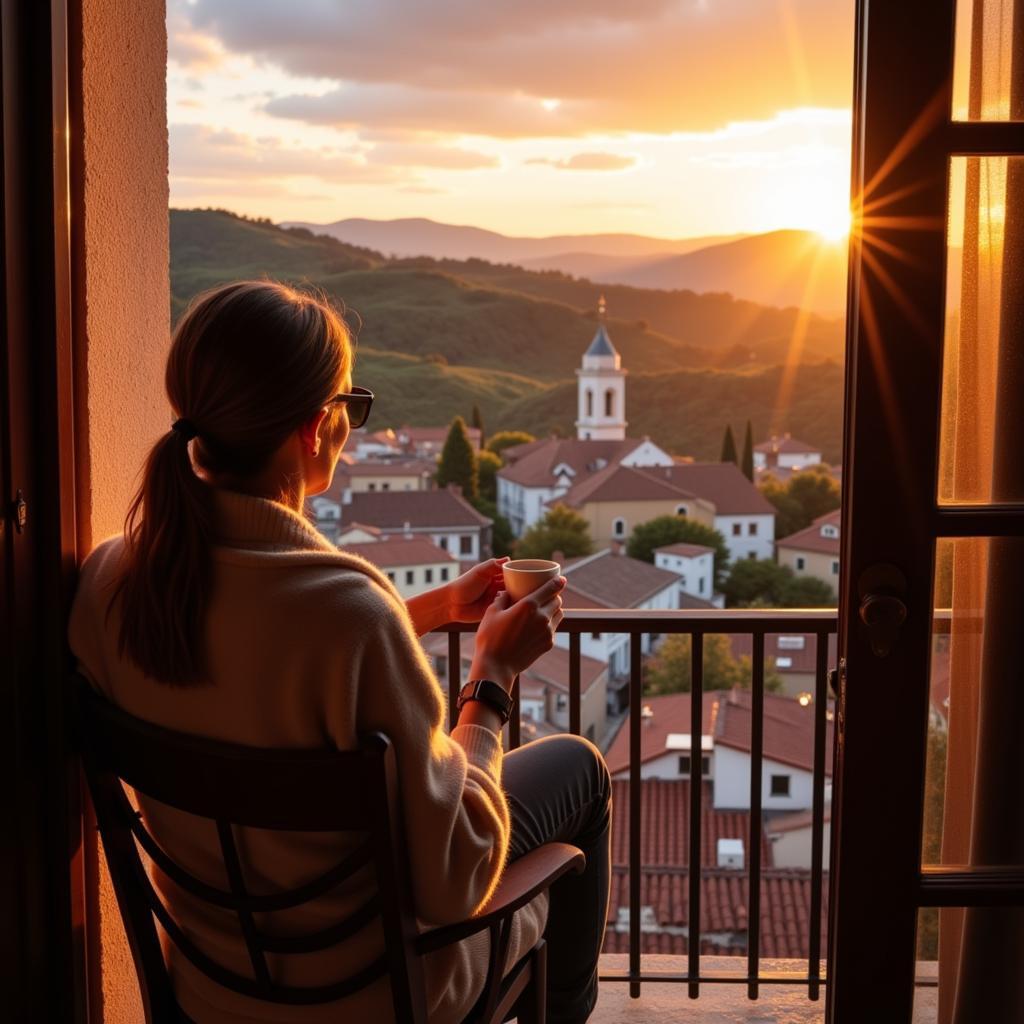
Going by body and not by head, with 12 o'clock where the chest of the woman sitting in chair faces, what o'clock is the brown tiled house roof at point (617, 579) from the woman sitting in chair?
The brown tiled house roof is roughly at 11 o'clock from the woman sitting in chair.

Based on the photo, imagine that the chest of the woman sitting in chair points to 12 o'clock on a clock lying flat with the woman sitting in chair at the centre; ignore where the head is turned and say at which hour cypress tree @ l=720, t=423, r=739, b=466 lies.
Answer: The cypress tree is roughly at 11 o'clock from the woman sitting in chair.

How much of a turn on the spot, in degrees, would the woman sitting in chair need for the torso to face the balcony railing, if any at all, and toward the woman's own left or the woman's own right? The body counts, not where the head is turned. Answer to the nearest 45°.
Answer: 0° — they already face it

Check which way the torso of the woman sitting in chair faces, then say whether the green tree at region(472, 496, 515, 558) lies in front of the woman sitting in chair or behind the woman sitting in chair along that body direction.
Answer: in front

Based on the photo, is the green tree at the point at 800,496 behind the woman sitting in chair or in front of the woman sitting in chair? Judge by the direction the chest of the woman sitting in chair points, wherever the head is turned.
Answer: in front

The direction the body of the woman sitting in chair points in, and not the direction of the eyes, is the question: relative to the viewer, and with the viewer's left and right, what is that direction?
facing away from the viewer and to the right of the viewer

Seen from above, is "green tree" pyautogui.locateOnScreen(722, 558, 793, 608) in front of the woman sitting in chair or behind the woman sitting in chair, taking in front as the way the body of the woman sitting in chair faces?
in front

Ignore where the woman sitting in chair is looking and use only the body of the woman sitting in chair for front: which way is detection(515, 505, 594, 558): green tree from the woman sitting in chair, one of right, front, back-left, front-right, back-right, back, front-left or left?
front-left

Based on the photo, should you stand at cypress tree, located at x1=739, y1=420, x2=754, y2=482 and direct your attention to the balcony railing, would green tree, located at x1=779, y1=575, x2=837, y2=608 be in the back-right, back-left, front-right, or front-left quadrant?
front-left

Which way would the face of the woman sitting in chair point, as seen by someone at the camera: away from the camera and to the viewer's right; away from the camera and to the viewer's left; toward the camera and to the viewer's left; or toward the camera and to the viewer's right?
away from the camera and to the viewer's right

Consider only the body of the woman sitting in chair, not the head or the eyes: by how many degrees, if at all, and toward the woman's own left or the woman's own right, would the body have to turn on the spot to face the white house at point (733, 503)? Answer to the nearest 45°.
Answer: approximately 45° to the woman's own left
